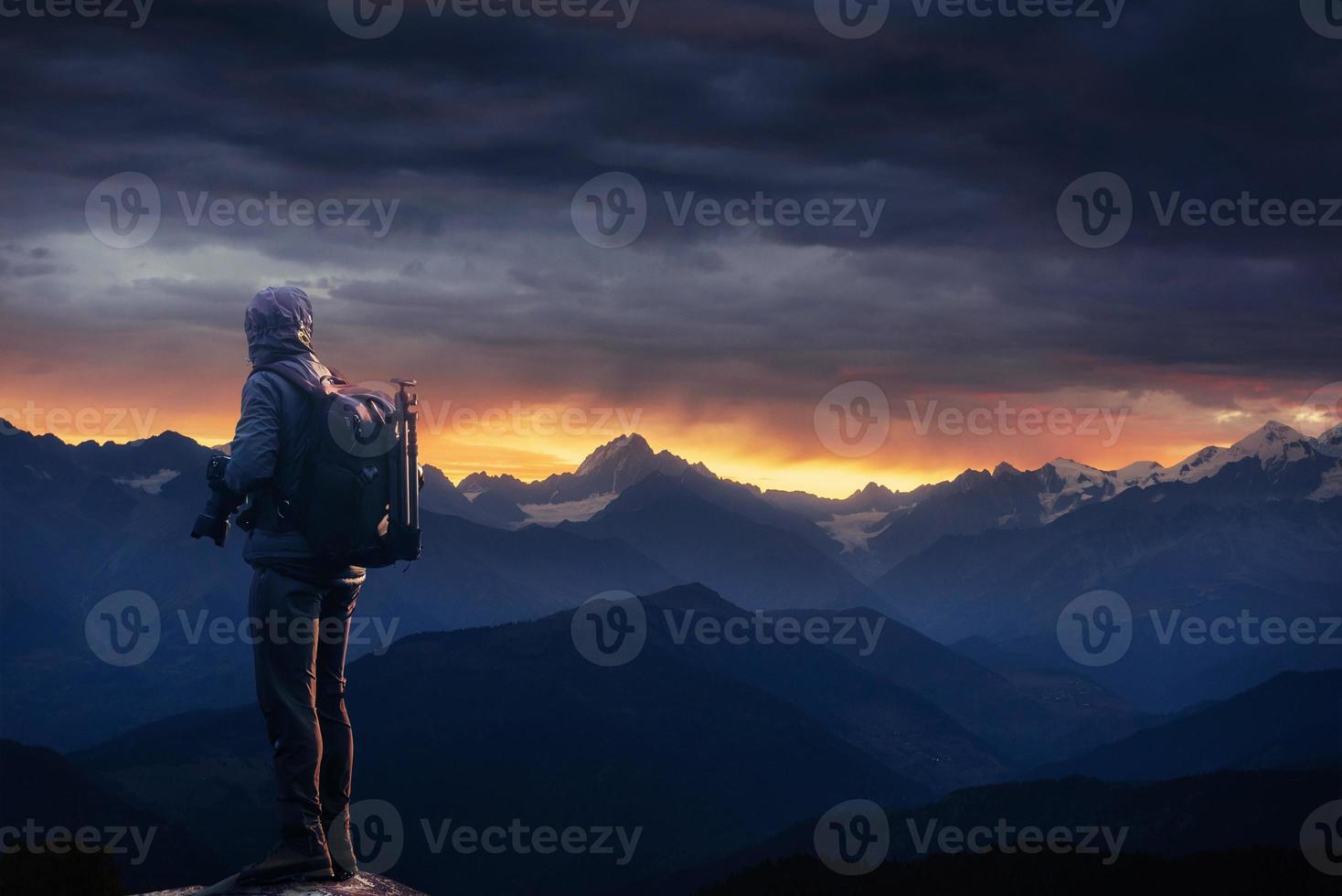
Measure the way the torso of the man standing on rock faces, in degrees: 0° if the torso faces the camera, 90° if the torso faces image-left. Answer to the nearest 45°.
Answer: approximately 135°
